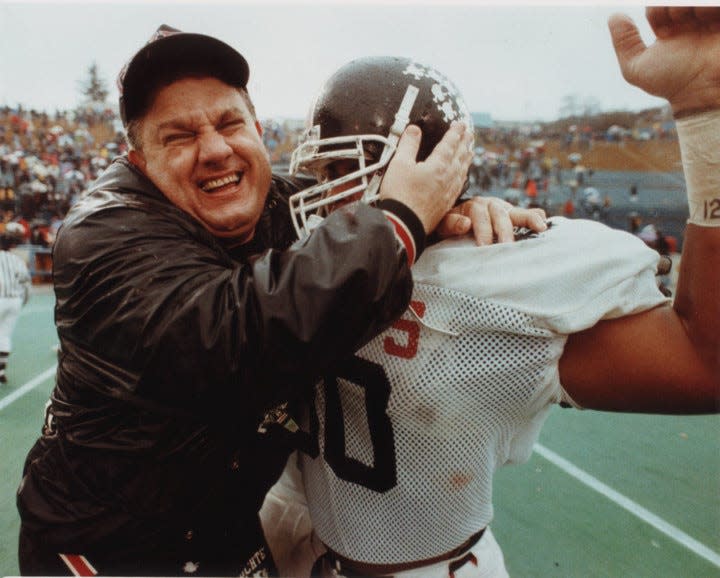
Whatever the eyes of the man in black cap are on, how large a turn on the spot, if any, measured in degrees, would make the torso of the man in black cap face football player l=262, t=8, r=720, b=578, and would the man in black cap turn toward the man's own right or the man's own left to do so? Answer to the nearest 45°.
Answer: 0° — they already face them

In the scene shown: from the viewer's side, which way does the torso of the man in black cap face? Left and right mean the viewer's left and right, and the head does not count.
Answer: facing the viewer and to the right of the viewer
